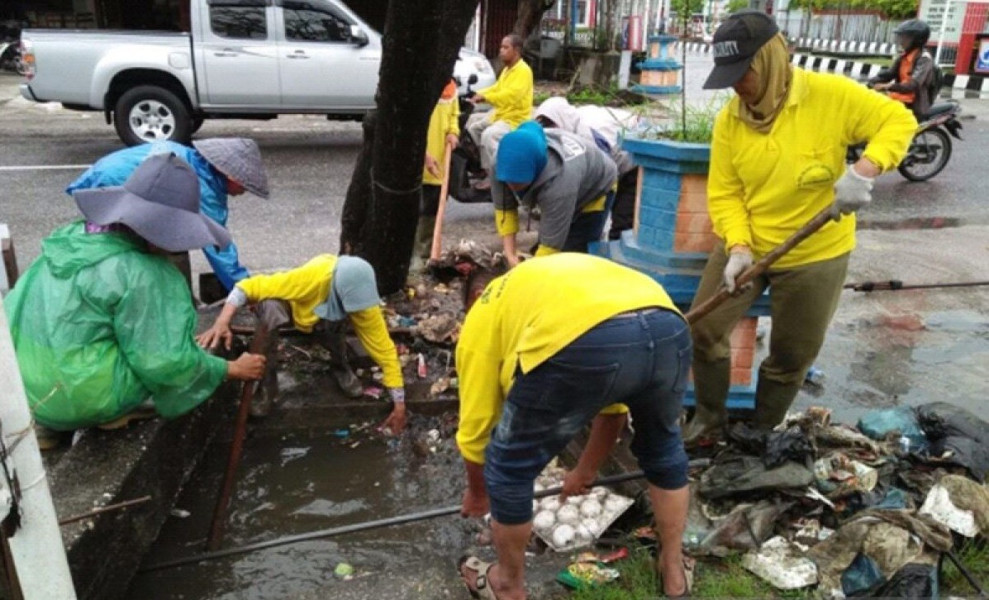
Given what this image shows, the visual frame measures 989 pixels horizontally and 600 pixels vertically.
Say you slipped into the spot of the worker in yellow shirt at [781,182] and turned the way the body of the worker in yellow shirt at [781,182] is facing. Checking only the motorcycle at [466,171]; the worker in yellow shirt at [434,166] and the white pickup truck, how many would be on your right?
3

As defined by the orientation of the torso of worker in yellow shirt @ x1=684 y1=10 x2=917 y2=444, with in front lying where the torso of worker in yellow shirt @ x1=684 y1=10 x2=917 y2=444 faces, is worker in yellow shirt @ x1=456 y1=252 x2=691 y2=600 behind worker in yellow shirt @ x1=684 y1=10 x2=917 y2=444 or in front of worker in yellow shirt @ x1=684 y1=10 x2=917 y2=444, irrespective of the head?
in front

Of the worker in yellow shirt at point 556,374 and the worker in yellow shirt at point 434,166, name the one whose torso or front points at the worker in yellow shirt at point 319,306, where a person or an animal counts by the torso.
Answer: the worker in yellow shirt at point 556,374

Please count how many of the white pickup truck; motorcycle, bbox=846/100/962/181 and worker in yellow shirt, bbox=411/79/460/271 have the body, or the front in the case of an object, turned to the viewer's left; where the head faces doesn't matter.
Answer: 1

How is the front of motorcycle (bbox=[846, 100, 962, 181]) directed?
to the viewer's left

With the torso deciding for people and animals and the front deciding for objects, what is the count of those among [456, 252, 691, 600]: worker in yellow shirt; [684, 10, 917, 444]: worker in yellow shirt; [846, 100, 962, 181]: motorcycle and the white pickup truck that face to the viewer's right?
1

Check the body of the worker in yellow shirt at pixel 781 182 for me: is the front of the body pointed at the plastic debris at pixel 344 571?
yes

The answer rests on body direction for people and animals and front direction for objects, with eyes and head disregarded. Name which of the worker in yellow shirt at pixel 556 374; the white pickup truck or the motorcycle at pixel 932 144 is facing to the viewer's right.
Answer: the white pickup truck

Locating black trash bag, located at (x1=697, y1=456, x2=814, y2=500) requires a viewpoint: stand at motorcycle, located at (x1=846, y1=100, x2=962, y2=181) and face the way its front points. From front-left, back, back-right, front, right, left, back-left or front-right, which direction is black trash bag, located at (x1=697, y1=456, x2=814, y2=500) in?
left

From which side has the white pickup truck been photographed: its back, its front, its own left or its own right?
right

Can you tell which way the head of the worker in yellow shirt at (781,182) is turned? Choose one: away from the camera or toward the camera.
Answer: toward the camera
